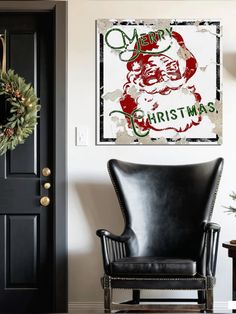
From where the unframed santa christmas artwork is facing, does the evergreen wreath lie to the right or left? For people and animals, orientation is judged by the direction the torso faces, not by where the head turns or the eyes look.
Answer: on its right

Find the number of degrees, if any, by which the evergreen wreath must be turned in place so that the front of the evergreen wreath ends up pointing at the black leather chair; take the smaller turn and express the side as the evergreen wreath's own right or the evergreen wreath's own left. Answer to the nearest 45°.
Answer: approximately 90° to the evergreen wreath's own left

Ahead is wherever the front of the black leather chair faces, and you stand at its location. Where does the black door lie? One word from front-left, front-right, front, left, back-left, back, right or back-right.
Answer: right

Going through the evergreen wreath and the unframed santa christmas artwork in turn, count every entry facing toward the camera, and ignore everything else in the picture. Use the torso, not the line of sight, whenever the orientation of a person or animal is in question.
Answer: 2

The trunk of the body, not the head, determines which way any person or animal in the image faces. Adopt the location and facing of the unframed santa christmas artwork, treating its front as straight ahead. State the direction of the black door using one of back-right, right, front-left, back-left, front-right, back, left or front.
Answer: right

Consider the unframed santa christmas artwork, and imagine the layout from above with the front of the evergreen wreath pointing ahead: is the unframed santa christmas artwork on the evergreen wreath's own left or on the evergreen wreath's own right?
on the evergreen wreath's own left
